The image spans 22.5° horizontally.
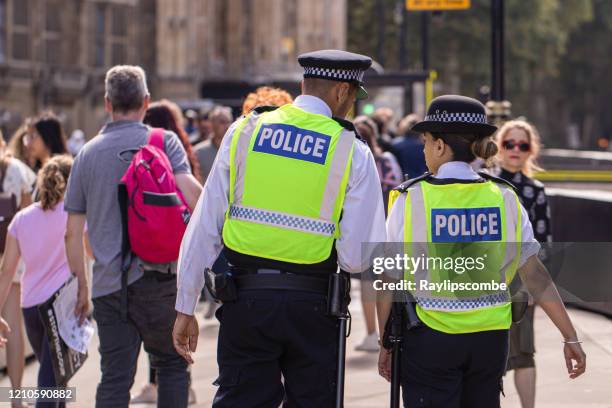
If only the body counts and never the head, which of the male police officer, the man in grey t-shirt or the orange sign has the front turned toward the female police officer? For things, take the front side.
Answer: the orange sign

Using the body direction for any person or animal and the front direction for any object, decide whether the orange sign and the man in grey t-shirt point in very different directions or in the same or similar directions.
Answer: very different directions

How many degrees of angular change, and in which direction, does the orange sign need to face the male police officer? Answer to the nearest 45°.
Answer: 0° — it already faces them

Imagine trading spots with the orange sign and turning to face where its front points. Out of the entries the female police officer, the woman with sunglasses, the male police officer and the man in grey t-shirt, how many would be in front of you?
4

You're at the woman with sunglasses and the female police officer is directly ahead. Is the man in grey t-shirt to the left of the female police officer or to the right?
right

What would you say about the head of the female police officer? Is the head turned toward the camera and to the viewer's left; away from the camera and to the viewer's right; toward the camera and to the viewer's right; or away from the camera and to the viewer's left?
away from the camera and to the viewer's left

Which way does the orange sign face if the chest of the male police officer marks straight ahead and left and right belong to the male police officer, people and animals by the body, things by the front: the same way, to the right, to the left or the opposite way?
the opposite way

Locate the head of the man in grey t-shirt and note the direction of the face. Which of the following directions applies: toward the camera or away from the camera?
away from the camera

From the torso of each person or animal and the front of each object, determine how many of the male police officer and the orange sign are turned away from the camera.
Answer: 1

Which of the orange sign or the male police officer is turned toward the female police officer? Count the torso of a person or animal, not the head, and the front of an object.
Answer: the orange sign

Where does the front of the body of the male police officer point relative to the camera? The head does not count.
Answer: away from the camera

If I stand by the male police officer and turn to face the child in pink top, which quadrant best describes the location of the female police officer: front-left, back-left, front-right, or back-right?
back-right

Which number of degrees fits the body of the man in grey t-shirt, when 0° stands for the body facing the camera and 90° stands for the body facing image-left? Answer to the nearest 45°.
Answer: approximately 180°
